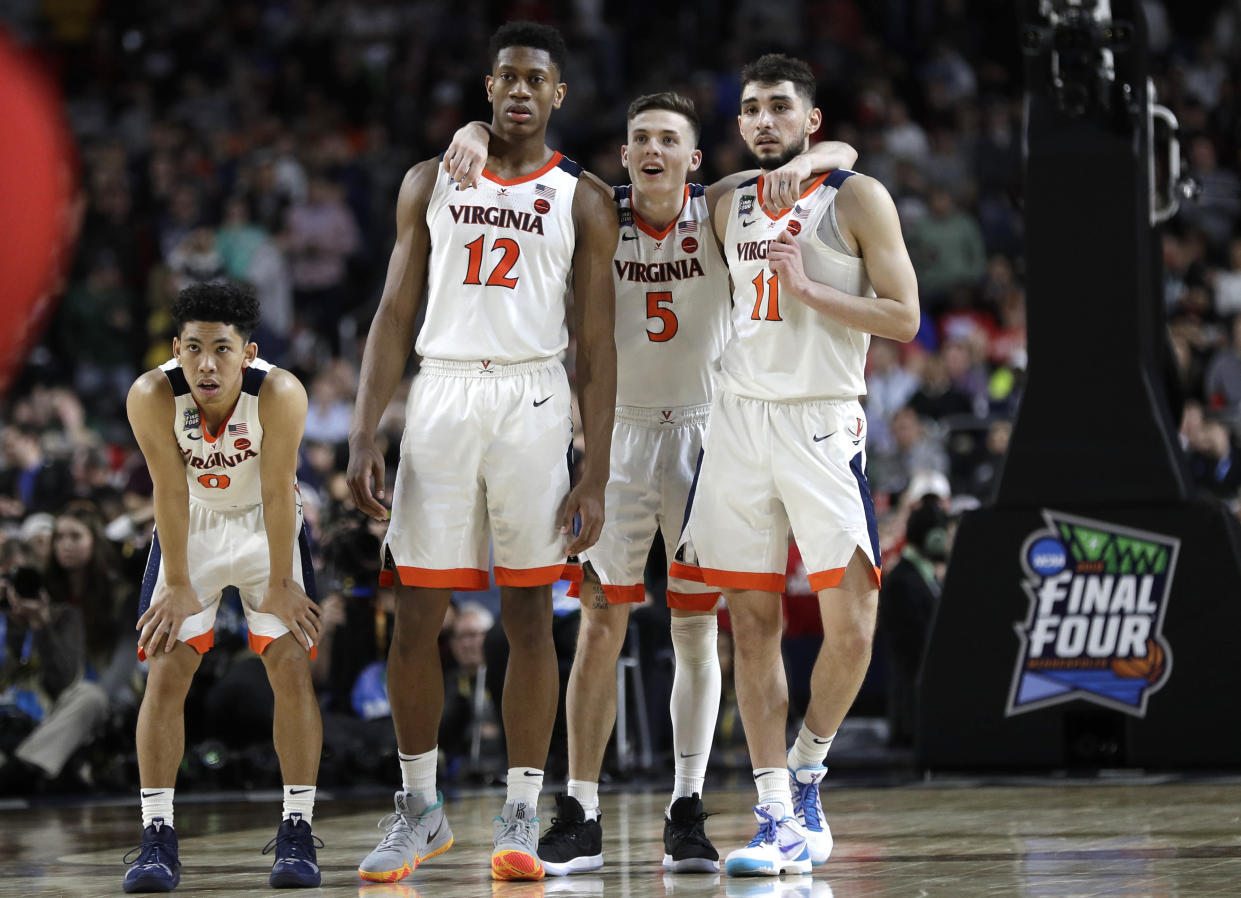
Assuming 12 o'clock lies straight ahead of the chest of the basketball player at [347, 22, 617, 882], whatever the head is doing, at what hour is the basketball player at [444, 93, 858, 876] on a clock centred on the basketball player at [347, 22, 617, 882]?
the basketball player at [444, 93, 858, 876] is roughly at 8 o'clock from the basketball player at [347, 22, 617, 882].

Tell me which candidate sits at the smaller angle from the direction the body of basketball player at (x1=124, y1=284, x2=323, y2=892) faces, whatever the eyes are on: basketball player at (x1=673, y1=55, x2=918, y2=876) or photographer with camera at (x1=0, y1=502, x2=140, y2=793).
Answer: the basketball player

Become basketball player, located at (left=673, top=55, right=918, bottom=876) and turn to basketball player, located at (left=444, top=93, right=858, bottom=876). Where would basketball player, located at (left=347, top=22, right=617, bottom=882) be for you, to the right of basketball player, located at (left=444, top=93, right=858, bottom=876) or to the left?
left

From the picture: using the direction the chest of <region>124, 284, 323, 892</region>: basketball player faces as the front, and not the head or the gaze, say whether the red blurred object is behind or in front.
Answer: in front

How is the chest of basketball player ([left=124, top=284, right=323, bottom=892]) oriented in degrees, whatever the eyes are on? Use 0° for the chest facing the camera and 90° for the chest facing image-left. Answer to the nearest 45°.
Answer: approximately 0°

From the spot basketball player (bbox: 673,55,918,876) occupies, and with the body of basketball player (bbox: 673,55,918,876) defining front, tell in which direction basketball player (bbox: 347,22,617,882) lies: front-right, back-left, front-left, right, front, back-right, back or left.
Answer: front-right

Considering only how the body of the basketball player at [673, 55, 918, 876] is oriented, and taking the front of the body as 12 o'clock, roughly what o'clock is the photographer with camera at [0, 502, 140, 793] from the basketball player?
The photographer with camera is roughly at 3 o'clock from the basketball player.
